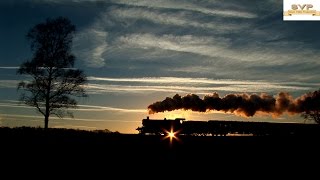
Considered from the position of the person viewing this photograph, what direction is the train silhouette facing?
facing to the left of the viewer
